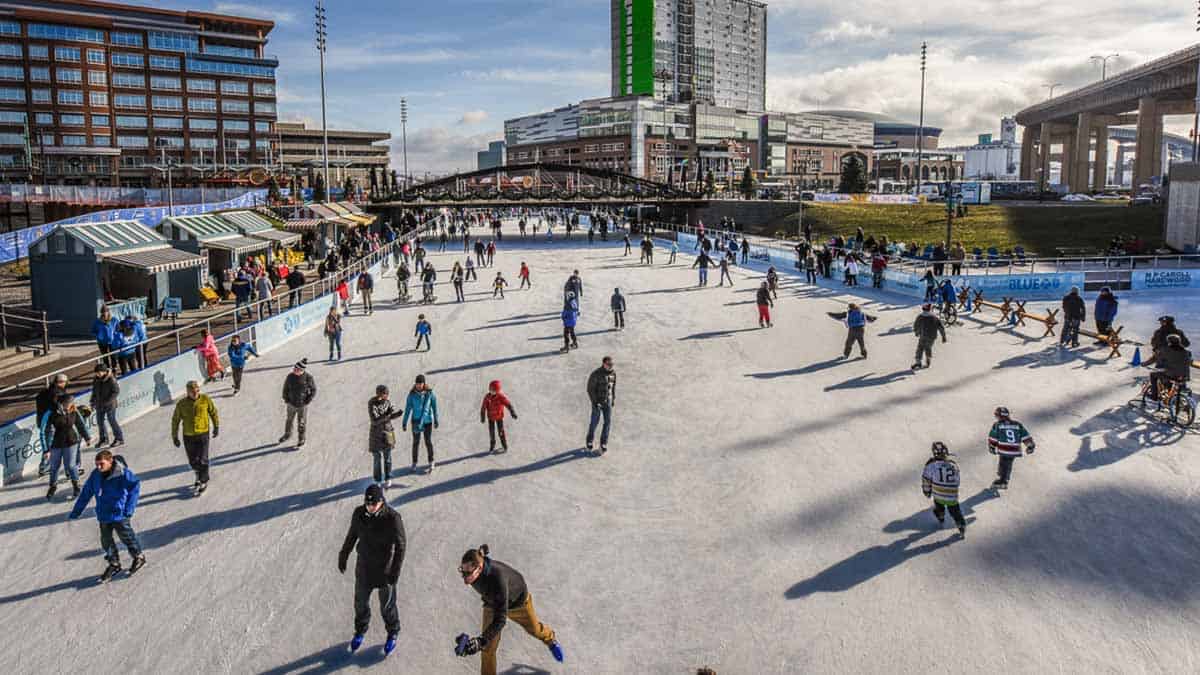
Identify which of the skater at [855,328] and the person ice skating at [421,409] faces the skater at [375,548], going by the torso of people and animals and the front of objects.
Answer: the person ice skating

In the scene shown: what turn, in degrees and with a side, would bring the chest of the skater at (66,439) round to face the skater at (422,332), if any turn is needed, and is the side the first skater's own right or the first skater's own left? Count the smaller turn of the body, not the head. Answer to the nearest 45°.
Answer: approximately 135° to the first skater's own left

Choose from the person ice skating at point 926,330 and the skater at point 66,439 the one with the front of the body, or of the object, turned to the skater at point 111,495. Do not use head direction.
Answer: the skater at point 66,439

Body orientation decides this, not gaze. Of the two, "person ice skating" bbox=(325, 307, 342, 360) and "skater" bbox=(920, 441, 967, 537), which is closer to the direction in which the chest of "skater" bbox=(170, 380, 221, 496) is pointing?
the skater

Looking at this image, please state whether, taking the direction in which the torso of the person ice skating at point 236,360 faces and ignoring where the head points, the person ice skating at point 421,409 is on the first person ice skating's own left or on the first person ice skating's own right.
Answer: on the first person ice skating's own left

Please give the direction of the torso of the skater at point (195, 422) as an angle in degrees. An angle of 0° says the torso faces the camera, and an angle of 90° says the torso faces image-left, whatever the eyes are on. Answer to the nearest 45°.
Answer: approximately 0°

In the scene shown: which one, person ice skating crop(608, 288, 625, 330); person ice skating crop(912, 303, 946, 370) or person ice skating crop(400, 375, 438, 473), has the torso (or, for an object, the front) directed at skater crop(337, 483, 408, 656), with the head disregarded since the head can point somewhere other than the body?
person ice skating crop(400, 375, 438, 473)
